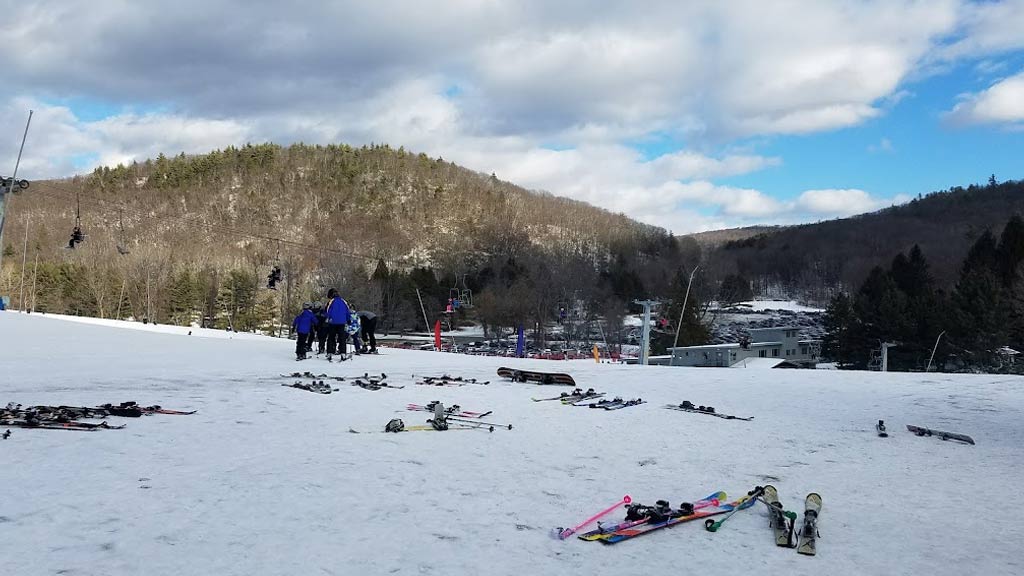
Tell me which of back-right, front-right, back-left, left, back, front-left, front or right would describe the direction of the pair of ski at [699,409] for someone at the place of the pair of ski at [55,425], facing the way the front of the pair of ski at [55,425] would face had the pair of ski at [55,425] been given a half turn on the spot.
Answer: back

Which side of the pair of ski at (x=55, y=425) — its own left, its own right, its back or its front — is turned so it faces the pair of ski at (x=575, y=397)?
front

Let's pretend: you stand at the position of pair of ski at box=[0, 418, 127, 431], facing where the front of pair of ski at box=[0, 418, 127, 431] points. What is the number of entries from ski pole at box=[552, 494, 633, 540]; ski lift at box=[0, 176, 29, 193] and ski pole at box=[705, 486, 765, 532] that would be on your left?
1

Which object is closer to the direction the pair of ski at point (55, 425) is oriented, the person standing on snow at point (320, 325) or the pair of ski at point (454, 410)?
the pair of ski

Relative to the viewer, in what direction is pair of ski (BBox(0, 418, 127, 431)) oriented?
to the viewer's right

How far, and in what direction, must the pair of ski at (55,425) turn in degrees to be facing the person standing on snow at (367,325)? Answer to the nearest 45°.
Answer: approximately 45° to its left

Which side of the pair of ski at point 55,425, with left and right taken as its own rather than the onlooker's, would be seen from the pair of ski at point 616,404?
front

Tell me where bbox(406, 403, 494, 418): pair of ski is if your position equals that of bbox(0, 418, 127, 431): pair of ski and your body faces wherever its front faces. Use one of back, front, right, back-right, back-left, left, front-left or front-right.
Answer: front

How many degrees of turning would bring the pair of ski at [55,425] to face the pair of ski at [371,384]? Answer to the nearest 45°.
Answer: approximately 45° to its left

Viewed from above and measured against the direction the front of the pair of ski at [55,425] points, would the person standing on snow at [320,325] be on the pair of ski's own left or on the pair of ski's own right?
on the pair of ski's own left

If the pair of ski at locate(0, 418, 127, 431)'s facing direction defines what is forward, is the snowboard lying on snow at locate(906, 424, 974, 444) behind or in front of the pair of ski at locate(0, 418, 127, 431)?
in front

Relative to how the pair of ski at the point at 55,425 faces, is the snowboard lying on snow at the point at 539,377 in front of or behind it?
in front

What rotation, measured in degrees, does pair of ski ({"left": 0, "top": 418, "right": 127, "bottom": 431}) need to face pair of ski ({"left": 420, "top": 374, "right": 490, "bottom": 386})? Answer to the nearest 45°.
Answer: approximately 45° to its left
